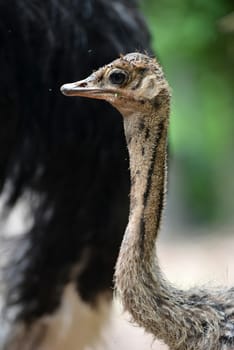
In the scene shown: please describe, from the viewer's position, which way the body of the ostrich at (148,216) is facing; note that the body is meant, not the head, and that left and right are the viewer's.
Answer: facing to the left of the viewer
